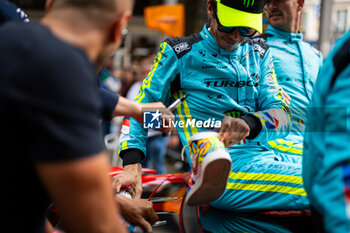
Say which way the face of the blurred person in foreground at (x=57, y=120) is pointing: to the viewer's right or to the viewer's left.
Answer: to the viewer's right

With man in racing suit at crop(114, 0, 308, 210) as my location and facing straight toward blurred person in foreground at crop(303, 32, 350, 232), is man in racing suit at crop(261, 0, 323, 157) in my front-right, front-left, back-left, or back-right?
back-left

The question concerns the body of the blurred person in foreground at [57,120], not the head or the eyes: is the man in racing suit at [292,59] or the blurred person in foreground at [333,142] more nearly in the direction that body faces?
the man in racing suit

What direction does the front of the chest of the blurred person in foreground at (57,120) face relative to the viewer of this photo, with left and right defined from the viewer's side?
facing away from the viewer and to the right of the viewer

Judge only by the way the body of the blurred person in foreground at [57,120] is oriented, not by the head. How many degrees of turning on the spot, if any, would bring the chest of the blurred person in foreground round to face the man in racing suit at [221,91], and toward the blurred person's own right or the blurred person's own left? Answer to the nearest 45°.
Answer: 0° — they already face them

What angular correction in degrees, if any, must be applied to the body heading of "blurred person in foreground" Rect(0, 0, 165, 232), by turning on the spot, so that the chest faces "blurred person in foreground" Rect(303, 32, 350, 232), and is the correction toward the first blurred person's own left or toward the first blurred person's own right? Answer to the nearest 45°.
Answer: approximately 45° to the first blurred person's own right

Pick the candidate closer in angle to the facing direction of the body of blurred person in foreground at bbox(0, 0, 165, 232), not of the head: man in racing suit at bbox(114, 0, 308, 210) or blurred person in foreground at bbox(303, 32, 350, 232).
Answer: the man in racing suit

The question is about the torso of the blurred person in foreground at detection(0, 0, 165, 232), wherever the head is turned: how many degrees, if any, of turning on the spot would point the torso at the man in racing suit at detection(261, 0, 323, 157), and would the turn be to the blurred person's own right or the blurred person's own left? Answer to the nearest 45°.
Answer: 0° — they already face them
